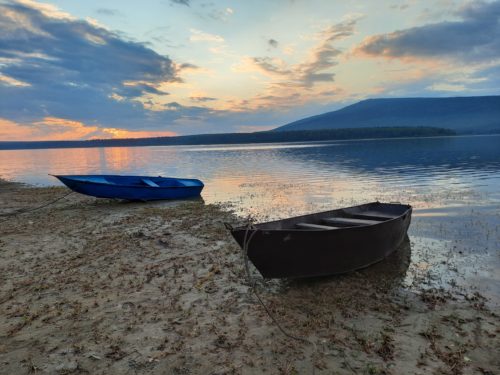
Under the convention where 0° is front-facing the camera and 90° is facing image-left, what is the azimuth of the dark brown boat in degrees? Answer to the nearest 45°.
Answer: approximately 45°

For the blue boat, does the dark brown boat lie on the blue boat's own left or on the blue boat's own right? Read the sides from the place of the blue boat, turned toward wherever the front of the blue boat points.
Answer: on the blue boat's own left

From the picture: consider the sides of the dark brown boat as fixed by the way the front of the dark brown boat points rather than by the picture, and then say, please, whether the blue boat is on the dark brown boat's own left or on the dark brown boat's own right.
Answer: on the dark brown boat's own right

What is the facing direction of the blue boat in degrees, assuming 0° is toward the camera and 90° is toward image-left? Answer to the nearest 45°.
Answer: approximately 90°
